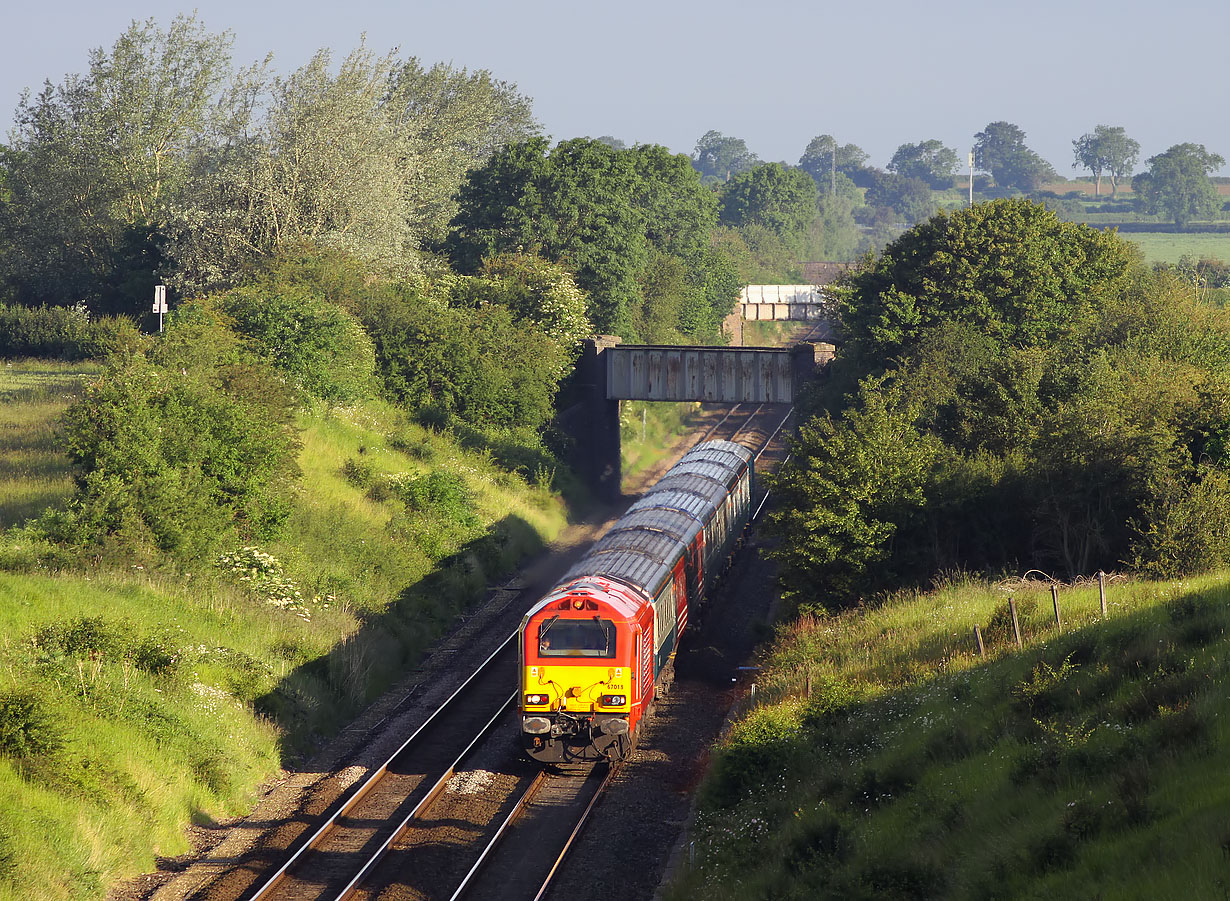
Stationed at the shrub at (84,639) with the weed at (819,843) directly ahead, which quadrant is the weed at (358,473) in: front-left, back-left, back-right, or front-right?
back-left

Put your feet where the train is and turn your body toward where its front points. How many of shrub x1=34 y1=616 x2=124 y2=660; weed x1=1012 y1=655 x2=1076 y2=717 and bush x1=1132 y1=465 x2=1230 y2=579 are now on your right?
1

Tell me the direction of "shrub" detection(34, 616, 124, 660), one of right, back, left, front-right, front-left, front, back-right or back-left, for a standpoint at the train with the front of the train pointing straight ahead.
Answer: right

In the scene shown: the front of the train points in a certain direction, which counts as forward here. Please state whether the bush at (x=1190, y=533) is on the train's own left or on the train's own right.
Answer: on the train's own left

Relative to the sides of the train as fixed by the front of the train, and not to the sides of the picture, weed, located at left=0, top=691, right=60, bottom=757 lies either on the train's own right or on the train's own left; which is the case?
on the train's own right

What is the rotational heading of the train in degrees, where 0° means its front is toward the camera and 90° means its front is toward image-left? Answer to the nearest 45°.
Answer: approximately 0°

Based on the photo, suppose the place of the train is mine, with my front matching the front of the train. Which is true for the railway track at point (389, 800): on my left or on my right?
on my right

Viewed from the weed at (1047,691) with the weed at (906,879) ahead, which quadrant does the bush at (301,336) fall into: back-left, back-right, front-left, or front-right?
back-right

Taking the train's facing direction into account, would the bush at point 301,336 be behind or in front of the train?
behind
